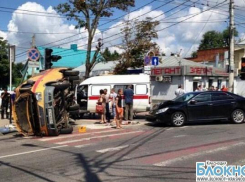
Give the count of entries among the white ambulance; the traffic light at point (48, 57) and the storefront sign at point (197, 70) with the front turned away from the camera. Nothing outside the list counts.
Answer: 0

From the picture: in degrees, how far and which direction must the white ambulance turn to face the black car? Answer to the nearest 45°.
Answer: approximately 135° to its left

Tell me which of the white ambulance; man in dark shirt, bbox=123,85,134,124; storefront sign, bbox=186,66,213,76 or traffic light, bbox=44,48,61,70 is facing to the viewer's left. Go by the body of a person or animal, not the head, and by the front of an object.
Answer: the white ambulance

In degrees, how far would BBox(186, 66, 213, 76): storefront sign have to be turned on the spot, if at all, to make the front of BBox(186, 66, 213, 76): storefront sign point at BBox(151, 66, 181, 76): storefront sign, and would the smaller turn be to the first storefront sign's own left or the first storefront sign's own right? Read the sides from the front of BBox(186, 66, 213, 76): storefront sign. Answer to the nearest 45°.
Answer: approximately 90° to the first storefront sign's own right

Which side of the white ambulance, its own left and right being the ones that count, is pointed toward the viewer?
left

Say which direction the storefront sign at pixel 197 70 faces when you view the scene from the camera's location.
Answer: facing the viewer

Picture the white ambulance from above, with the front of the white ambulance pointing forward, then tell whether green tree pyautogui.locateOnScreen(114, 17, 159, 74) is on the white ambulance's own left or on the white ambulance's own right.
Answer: on the white ambulance's own right

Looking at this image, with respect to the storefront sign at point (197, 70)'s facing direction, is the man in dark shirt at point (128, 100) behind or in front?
in front

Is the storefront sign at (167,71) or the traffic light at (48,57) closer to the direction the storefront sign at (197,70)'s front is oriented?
the traffic light

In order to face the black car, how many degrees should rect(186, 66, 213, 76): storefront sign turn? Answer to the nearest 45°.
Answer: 0° — it already faces it

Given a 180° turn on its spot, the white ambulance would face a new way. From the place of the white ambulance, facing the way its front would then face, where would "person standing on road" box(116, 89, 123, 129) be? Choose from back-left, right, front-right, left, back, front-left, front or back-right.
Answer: right

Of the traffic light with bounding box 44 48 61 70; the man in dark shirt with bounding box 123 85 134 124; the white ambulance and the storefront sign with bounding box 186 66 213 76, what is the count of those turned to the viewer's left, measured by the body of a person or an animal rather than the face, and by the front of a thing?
1
